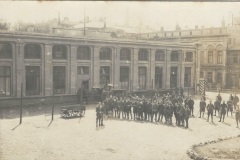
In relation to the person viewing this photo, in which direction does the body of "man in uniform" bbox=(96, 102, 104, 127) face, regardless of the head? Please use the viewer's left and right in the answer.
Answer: facing the viewer

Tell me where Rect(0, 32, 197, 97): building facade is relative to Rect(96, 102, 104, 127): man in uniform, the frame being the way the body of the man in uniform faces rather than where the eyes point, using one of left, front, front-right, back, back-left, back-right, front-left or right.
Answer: back
